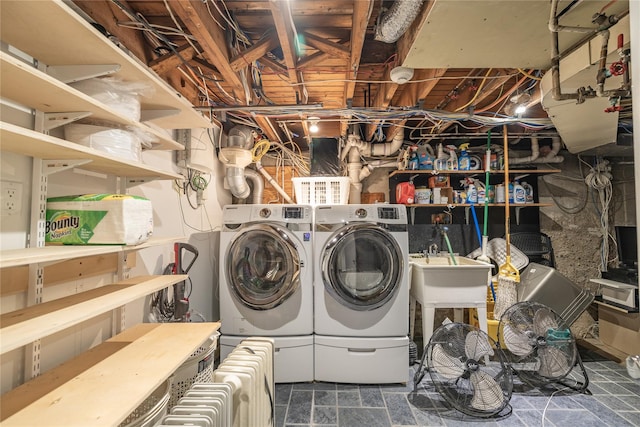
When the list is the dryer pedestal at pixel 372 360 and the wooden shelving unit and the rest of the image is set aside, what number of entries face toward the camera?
1

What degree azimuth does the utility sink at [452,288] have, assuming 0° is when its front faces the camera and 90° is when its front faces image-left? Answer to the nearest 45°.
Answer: approximately 0°

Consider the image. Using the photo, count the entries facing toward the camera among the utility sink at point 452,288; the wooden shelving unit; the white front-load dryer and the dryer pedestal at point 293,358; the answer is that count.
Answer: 3

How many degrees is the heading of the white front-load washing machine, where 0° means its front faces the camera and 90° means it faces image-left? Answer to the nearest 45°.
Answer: approximately 0°

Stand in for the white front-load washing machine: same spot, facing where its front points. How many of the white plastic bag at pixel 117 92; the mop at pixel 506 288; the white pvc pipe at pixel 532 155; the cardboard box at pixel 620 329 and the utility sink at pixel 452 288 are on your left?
4

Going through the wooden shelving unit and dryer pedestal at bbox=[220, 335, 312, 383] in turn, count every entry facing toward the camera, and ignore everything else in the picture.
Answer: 1

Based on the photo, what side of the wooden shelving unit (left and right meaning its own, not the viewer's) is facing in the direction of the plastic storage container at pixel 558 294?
front

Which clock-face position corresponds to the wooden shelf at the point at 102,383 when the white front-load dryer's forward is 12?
The wooden shelf is roughly at 1 o'clock from the white front-load dryer.
